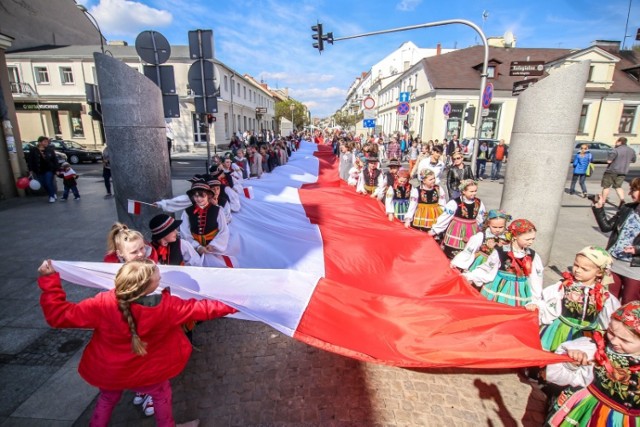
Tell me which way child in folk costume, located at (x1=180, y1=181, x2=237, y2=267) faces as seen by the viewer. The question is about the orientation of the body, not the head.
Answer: toward the camera

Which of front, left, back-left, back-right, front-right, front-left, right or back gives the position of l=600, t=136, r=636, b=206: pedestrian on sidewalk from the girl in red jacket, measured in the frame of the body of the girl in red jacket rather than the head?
right

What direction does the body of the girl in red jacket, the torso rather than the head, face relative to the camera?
away from the camera

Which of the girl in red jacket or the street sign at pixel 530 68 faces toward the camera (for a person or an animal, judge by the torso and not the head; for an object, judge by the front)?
the street sign

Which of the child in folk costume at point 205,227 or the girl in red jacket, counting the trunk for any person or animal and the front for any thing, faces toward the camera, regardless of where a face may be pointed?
the child in folk costume

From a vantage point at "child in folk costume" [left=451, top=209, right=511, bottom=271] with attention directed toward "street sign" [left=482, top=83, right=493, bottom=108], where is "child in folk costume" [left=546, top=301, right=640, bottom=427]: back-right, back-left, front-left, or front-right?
back-right

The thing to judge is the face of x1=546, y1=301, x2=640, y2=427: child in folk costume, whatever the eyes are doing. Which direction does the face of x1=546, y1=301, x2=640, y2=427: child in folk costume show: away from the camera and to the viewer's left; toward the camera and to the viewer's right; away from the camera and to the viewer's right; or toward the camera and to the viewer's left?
toward the camera and to the viewer's left

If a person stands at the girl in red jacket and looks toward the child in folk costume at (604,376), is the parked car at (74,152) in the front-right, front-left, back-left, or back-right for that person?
back-left

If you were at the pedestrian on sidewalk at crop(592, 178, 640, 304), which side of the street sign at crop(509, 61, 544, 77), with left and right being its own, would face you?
front

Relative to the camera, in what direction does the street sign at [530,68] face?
facing the viewer

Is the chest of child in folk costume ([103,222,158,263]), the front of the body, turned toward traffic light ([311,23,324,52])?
no

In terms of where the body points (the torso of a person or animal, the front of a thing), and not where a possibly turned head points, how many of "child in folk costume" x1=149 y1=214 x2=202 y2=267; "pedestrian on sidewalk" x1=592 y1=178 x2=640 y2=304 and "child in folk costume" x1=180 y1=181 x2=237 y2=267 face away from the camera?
0

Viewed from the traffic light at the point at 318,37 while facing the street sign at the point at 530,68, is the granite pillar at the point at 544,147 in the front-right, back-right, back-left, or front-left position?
front-right

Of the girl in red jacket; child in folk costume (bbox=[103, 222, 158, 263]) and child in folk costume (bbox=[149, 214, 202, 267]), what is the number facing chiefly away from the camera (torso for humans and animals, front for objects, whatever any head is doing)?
1

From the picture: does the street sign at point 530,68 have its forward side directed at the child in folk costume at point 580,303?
yes

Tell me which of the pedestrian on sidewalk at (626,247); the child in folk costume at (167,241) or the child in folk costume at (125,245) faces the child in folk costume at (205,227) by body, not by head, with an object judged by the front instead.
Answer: the pedestrian on sidewalk

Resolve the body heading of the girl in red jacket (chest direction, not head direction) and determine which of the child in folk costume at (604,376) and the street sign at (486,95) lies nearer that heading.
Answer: the street sign

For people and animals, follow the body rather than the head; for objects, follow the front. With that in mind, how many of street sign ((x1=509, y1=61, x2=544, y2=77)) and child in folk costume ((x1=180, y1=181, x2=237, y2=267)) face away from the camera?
0

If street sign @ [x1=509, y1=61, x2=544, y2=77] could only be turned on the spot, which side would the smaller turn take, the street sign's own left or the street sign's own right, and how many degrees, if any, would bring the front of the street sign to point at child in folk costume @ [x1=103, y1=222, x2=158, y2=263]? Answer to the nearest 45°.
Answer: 0° — it already faces them

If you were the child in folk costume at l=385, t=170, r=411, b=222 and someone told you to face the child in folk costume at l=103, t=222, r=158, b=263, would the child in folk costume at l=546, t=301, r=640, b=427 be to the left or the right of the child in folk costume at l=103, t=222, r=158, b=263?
left

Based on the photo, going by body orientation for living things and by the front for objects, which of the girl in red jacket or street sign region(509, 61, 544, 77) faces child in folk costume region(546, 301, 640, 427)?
the street sign
